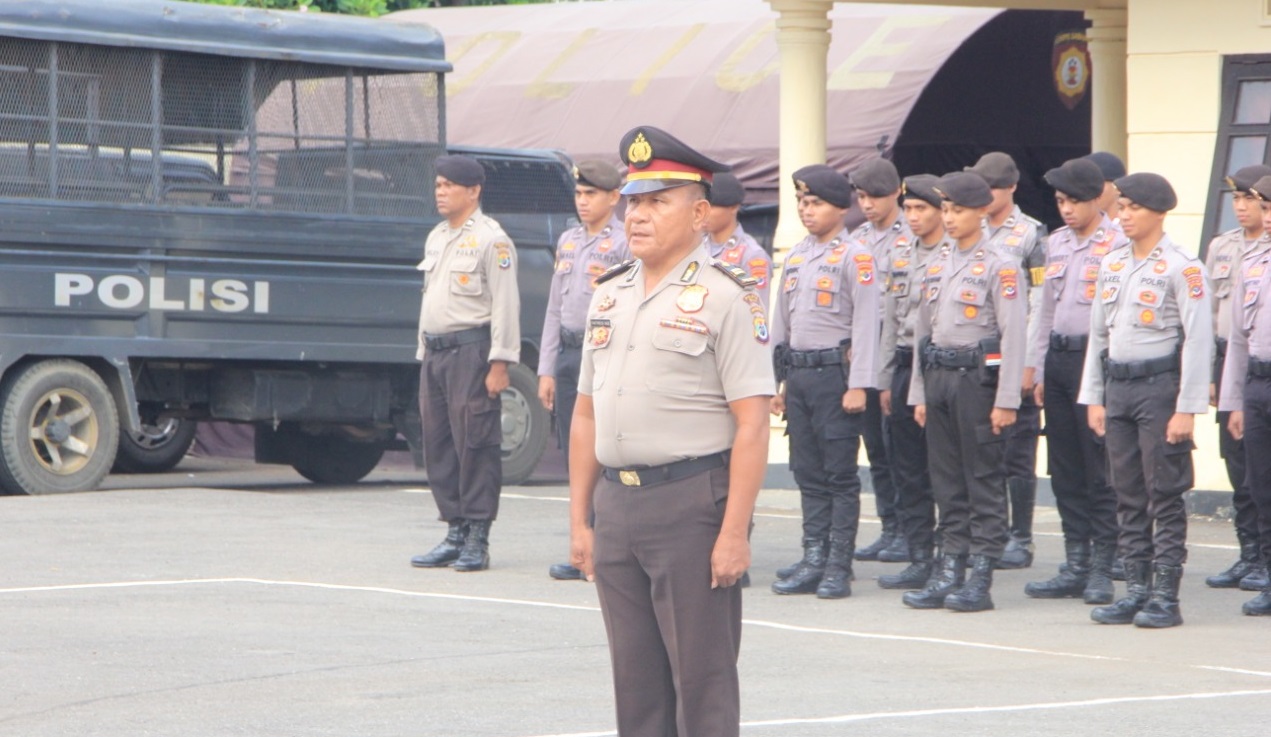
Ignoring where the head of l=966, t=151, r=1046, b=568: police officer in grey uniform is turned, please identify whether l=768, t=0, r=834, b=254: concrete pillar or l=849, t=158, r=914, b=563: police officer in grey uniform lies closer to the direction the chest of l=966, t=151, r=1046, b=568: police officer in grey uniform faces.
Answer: the police officer in grey uniform

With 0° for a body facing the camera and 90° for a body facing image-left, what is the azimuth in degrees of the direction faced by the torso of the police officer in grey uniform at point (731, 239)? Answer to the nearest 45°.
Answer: approximately 45°

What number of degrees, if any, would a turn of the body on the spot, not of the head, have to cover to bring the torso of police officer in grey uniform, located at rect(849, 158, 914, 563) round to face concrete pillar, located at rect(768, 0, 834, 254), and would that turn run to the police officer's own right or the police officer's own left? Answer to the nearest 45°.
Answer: approximately 135° to the police officer's own right

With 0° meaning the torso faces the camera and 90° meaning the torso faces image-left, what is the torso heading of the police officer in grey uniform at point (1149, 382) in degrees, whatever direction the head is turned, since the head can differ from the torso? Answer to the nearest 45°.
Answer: approximately 45°

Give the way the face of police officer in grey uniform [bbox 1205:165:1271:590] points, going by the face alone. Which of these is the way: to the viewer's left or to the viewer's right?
to the viewer's left

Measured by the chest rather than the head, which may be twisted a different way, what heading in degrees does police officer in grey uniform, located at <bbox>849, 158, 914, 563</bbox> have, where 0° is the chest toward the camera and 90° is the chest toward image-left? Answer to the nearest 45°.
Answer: approximately 45°

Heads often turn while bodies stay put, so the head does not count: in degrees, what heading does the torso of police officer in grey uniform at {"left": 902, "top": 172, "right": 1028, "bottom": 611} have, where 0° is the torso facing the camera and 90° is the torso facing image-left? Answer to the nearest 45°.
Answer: approximately 45°
